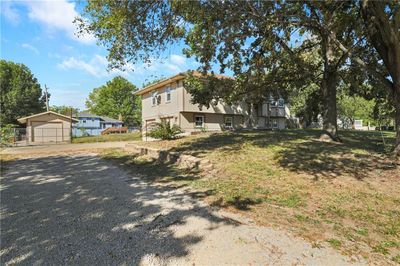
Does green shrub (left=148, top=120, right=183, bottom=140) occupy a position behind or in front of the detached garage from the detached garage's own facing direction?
in front

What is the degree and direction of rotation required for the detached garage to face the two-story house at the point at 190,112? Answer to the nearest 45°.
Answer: approximately 45° to its left

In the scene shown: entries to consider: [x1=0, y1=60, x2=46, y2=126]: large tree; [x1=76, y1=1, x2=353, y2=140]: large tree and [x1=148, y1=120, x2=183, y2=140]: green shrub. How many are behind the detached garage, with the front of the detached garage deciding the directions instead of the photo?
1

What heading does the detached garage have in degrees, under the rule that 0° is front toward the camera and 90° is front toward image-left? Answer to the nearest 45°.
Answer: approximately 0°

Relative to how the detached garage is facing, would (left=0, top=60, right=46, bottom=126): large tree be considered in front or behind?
behind

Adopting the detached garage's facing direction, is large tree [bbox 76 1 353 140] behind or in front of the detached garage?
in front
